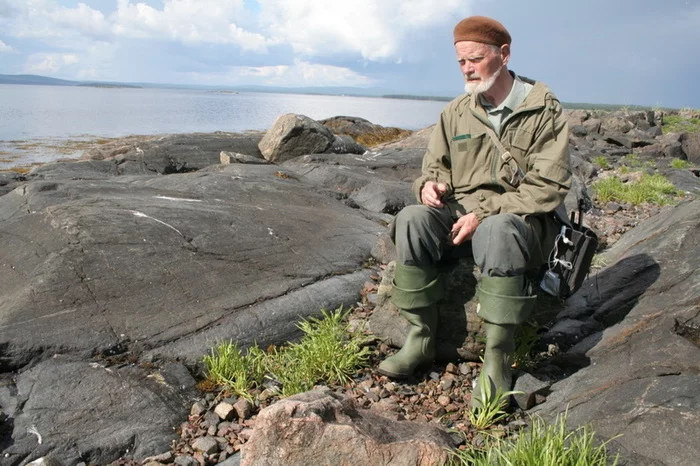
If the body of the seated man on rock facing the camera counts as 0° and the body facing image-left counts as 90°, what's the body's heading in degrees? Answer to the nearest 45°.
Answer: approximately 45°

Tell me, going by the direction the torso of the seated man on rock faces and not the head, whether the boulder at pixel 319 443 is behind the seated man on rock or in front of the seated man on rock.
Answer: in front

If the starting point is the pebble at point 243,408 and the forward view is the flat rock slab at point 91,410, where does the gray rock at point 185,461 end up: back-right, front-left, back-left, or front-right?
front-left

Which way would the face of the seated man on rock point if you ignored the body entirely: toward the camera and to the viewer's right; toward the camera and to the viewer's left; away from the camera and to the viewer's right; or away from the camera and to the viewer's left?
toward the camera and to the viewer's left

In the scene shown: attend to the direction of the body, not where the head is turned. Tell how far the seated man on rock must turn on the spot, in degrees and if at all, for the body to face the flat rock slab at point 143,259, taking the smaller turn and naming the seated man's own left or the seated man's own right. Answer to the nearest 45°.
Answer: approximately 45° to the seated man's own right

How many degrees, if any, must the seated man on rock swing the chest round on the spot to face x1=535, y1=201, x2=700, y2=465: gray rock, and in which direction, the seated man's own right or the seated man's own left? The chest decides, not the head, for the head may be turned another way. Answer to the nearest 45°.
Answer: approximately 135° to the seated man's own left

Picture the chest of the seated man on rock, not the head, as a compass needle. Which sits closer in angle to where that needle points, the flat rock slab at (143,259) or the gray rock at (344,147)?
the flat rock slab

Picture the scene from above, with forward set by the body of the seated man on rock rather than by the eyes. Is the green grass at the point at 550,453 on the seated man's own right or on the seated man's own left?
on the seated man's own left

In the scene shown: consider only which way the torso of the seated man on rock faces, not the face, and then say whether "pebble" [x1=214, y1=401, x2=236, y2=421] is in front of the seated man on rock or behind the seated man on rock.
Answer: in front

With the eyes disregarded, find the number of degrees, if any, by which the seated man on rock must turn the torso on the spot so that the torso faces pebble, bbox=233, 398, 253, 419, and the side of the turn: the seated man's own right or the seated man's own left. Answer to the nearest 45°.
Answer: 0° — they already face it

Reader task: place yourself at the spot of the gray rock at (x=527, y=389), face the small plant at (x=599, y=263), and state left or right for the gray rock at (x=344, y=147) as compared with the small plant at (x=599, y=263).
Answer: left

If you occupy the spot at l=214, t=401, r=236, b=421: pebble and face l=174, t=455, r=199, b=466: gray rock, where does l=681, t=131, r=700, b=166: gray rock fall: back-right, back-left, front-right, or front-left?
back-left
